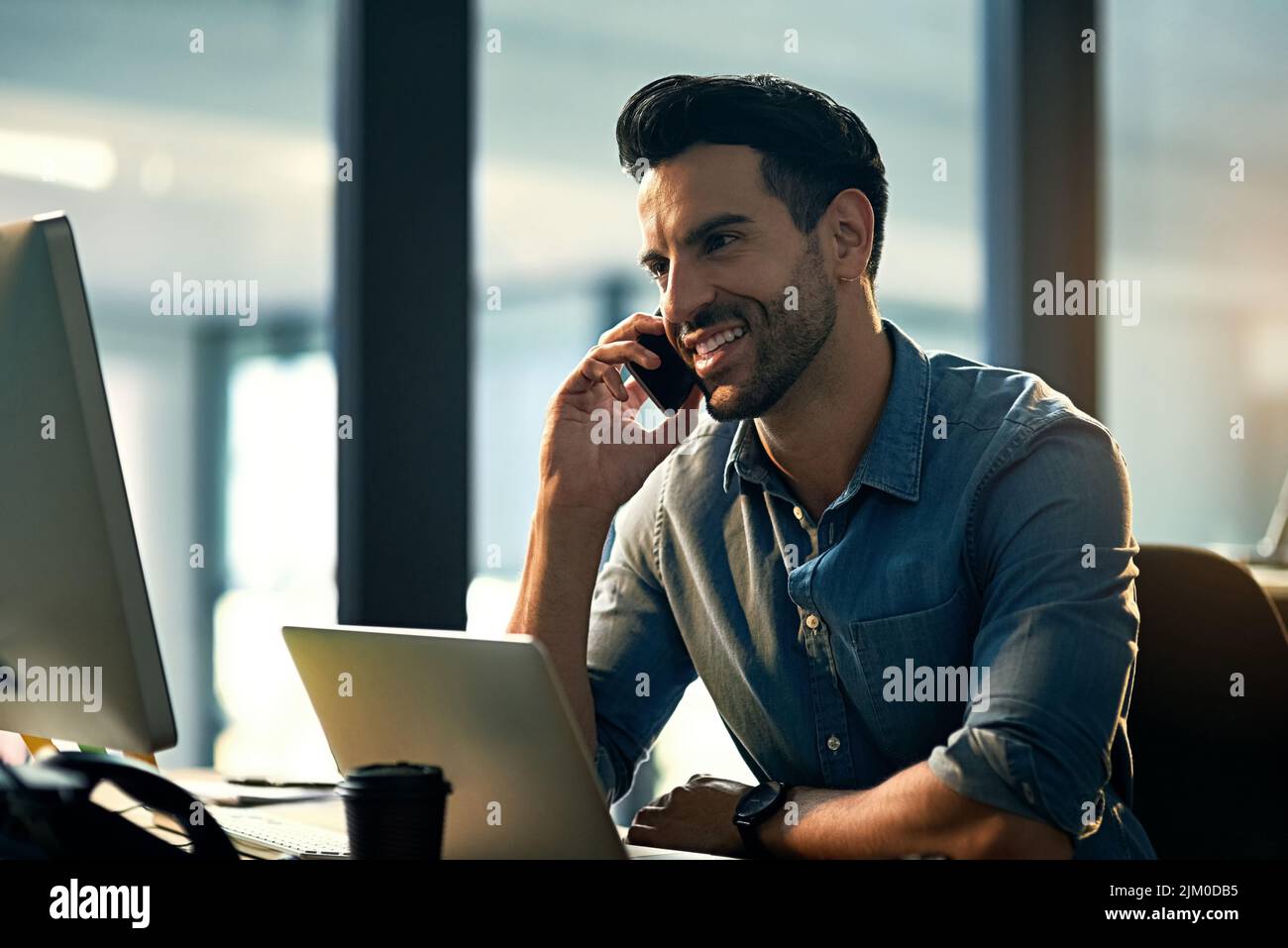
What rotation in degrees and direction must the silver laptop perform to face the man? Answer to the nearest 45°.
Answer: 0° — it already faces them

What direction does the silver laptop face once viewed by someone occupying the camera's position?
facing away from the viewer and to the right of the viewer

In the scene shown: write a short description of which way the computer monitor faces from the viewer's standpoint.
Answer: facing away from the viewer and to the right of the viewer
